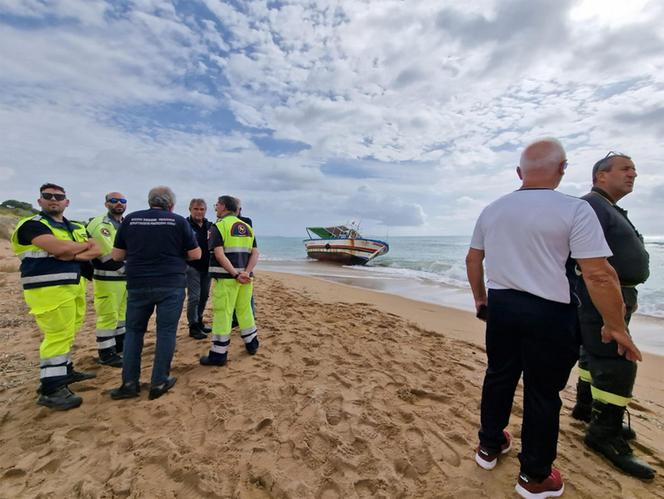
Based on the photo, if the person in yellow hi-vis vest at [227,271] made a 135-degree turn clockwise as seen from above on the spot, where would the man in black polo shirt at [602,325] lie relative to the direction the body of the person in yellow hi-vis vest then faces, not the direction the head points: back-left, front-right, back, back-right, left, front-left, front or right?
front-right

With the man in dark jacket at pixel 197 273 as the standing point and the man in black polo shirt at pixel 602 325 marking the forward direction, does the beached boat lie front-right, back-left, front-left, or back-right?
back-left

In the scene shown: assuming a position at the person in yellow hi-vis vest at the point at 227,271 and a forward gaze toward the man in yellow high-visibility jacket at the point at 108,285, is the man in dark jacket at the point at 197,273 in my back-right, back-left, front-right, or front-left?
front-right

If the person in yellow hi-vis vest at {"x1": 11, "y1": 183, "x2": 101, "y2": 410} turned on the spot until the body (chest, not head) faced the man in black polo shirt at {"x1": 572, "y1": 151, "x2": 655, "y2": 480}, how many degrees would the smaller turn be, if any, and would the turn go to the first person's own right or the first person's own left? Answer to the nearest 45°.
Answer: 0° — they already face them

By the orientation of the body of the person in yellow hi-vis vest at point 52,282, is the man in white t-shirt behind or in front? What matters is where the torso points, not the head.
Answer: in front

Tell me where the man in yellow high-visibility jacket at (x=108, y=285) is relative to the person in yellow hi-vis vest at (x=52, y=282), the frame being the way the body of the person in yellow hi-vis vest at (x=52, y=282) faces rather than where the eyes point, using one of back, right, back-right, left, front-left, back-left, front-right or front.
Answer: left

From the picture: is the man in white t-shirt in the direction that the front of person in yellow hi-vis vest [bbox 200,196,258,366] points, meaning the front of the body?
no

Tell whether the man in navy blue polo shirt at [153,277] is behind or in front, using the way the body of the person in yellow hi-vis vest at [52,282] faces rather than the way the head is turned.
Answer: in front

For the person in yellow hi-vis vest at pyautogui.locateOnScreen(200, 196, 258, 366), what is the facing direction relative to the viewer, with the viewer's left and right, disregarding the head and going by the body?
facing away from the viewer and to the left of the viewer

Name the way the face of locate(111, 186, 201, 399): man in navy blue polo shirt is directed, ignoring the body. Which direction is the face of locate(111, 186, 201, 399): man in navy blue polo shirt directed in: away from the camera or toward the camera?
away from the camera

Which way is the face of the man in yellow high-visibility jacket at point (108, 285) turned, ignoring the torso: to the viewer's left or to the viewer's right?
to the viewer's right

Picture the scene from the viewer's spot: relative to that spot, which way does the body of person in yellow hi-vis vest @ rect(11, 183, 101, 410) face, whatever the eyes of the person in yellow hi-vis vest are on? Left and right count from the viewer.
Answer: facing the viewer and to the right of the viewer

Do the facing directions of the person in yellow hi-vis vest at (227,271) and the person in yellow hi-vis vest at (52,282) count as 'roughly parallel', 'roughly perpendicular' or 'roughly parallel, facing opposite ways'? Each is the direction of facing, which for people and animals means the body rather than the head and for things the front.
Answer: roughly parallel, facing opposite ways

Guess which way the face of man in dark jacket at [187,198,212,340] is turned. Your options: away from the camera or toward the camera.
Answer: toward the camera

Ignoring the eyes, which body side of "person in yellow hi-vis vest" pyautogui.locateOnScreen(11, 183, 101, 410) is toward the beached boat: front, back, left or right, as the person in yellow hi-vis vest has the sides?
left

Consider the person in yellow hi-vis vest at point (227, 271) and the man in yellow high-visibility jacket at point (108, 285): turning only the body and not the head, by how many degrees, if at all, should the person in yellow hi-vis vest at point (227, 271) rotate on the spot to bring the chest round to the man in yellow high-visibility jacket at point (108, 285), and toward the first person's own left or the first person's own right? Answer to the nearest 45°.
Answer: approximately 45° to the first person's own left
